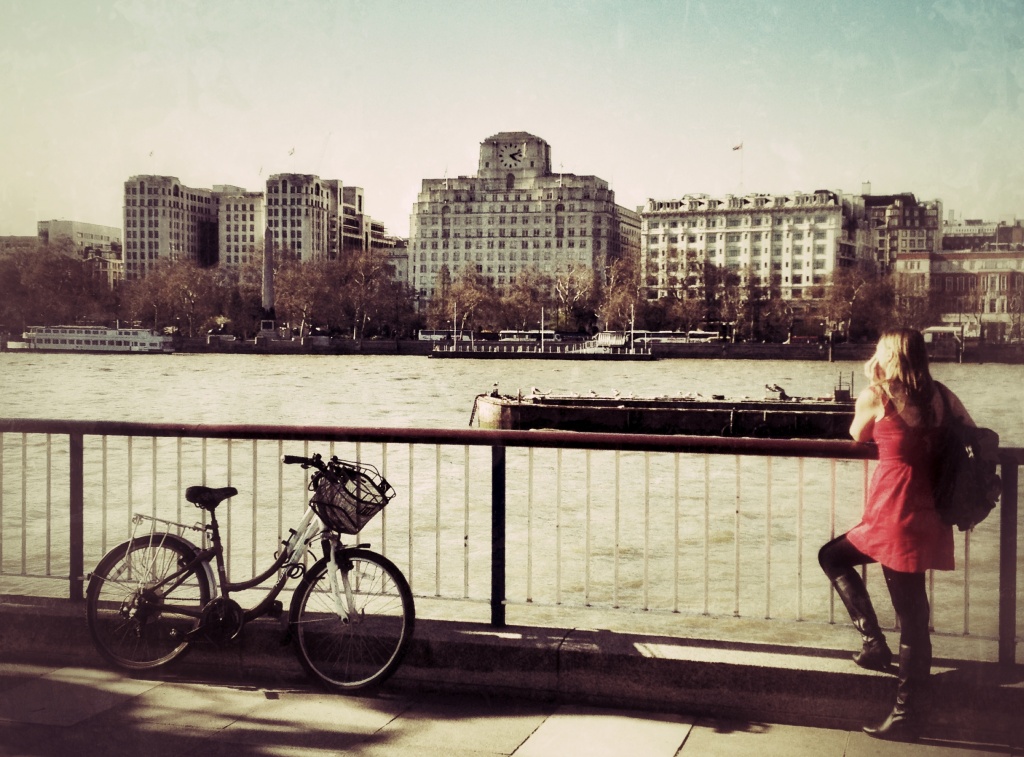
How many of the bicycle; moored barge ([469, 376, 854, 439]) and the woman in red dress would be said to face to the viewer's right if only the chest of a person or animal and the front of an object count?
1

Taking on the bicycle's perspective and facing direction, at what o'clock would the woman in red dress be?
The woman in red dress is roughly at 1 o'clock from the bicycle.

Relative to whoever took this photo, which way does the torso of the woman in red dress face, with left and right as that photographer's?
facing away from the viewer and to the left of the viewer

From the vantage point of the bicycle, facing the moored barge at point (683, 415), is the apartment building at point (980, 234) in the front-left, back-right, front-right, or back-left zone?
front-right

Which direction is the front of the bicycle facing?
to the viewer's right

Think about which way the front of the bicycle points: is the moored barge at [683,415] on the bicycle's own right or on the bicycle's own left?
on the bicycle's own left

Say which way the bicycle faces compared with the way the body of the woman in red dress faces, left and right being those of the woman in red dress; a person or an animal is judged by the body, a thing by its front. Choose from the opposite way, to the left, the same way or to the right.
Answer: to the right

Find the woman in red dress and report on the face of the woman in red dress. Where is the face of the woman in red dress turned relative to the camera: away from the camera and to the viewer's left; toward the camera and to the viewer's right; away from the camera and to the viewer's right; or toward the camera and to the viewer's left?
away from the camera and to the viewer's left

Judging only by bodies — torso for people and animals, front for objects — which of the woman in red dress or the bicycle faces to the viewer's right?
the bicycle

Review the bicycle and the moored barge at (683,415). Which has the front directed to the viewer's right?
the bicycle

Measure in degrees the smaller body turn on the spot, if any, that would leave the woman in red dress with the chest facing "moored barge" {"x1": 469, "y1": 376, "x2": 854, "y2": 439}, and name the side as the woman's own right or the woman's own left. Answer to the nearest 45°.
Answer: approximately 45° to the woman's own right
